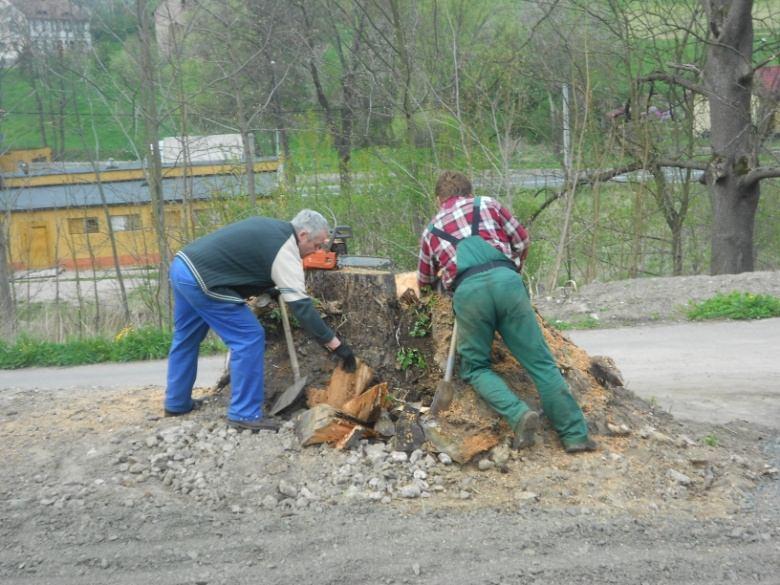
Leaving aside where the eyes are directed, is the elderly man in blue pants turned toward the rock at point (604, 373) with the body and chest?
yes

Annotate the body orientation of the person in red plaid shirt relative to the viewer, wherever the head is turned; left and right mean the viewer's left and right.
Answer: facing away from the viewer and to the left of the viewer

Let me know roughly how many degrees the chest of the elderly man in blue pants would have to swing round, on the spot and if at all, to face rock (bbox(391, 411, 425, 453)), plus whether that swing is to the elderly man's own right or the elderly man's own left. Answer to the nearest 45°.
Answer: approximately 45° to the elderly man's own right

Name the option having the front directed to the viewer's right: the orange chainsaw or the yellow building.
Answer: the orange chainsaw

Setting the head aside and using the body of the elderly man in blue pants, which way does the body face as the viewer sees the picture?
to the viewer's right

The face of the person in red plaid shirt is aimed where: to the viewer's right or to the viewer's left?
to the viewer's left

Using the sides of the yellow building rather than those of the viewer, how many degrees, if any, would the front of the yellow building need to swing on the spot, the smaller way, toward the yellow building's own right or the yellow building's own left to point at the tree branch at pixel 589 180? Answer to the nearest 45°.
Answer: approximately 45° to the yellow building's own left

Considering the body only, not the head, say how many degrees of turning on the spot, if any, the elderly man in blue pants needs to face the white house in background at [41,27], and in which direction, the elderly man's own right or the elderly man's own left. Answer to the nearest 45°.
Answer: approximately 90° to the elderly man's own left

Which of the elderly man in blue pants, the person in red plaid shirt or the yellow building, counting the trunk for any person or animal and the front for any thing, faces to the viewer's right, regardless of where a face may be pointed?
the elderly man in blue pants

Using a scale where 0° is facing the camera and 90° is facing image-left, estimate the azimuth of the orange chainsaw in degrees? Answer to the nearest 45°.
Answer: approximately 270°

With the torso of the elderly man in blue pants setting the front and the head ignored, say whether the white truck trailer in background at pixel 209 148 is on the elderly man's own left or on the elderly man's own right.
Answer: on the elderly man's own left

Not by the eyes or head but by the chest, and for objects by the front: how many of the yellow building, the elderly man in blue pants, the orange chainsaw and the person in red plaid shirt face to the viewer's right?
2

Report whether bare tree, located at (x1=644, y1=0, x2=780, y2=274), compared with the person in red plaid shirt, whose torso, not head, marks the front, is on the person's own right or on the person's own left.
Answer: on the person's own right
